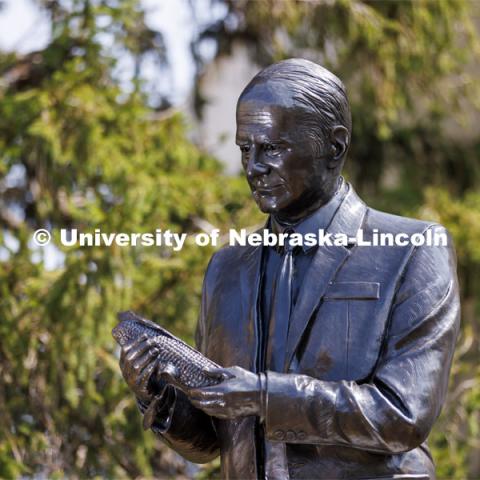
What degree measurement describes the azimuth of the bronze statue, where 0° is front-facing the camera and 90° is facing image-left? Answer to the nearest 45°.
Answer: approximately 45°
